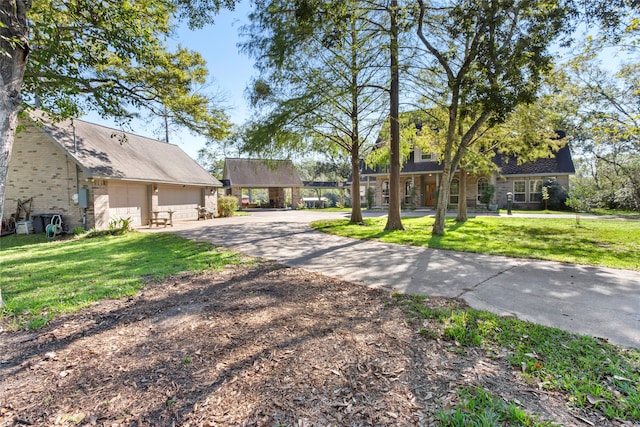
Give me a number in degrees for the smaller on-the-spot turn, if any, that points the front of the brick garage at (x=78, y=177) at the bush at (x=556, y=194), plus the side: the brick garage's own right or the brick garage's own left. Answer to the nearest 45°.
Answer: approximately 45° to the brick garage's own left

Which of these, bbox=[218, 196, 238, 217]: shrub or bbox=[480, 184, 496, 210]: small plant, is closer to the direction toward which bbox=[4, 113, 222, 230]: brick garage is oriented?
the small plant

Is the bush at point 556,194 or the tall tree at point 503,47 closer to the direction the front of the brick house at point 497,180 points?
the tall tree

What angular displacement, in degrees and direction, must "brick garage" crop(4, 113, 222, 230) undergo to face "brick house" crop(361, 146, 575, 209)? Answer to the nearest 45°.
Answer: approximately 45° to its left

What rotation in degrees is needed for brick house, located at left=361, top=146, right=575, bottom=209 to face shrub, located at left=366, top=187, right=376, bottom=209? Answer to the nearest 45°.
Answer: approximately 90° to its right

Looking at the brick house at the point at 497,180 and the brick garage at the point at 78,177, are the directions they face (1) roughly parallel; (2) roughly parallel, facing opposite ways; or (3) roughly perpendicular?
roughly perpendicular

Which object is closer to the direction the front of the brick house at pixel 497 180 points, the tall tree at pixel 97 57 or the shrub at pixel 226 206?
the tall tree

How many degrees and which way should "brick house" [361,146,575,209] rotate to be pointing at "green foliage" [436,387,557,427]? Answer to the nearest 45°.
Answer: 0° — it already faces it

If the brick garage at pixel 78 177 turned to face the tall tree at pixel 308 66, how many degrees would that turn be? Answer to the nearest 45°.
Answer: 0° — it already faces it
